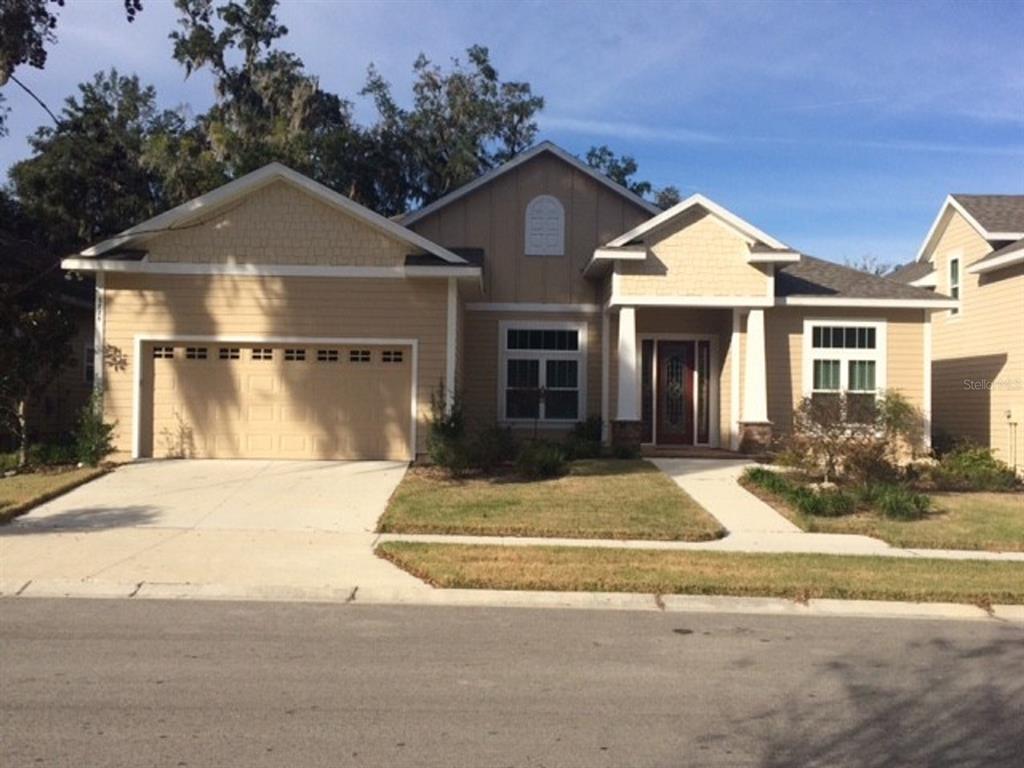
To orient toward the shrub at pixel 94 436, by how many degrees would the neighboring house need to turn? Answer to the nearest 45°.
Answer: approximately 90° to its right

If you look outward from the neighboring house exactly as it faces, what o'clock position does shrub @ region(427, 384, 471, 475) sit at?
The shrub is roughly at 3 o'clock from the neighboring house.

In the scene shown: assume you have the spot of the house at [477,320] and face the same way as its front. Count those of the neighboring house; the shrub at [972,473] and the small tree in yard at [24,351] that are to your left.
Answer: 2

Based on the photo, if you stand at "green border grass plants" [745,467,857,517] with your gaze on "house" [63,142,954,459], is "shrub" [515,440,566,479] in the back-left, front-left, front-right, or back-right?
front-left

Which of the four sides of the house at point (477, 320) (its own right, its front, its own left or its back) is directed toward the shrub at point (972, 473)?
left

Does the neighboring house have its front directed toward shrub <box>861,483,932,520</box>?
no

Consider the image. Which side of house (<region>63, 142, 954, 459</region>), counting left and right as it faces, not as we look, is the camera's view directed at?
front

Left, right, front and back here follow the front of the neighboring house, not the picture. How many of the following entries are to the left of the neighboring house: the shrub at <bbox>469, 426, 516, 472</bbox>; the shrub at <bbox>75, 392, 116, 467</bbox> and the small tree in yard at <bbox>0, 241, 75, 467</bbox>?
0

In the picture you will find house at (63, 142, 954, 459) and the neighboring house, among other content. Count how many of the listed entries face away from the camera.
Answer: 0

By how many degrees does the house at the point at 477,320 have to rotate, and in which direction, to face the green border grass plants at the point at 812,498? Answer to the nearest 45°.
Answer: approximately 45° to its left

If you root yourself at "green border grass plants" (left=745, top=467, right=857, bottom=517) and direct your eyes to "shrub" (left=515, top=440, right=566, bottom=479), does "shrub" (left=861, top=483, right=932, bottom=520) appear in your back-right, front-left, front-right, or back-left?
back-right

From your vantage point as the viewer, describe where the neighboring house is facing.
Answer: facing the viewer and to the right of the viewer

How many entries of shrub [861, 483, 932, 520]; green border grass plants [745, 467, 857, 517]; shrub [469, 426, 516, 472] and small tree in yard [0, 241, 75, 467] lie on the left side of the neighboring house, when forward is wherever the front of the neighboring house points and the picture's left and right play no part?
0

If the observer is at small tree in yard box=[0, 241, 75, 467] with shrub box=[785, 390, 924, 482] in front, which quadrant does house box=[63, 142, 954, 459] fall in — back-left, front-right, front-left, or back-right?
front-left

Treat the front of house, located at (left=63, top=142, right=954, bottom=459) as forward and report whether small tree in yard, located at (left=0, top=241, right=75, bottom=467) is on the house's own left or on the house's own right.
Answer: on the house's own right

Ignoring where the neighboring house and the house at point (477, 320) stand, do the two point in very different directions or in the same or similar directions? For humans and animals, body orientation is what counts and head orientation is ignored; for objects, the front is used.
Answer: same or similar directions

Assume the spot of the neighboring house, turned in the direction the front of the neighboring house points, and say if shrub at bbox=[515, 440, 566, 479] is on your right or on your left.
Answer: on your right

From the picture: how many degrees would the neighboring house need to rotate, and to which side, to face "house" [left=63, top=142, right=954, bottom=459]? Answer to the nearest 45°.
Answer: approximately 90° to its right

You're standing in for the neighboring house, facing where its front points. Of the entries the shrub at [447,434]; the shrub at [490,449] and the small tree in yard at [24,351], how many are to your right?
3
